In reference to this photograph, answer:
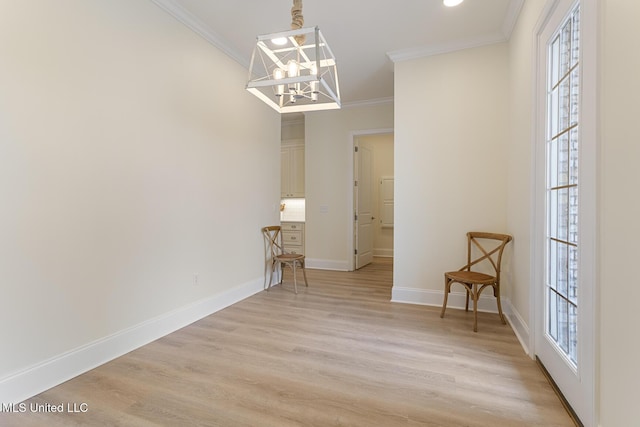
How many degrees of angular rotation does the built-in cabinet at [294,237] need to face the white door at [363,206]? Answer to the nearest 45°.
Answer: approximately 90° to its left

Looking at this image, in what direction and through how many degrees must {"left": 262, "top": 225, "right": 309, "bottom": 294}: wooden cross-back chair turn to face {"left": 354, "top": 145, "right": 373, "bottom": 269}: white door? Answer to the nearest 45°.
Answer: approximately 90° to its left

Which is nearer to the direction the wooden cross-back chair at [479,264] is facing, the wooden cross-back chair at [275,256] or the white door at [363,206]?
the wooden cross-back chair

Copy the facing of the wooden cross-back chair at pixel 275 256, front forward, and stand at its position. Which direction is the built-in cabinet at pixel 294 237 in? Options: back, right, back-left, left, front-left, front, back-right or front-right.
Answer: back-left

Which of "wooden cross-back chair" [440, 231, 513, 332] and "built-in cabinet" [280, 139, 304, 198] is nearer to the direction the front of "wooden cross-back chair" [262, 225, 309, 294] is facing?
the wooden cross-back chair

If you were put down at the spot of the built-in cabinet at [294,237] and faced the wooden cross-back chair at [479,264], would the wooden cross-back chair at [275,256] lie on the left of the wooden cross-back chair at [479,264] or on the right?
right

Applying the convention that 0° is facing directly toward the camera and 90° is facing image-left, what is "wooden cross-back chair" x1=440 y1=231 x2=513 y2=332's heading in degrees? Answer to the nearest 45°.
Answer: approximately 45°

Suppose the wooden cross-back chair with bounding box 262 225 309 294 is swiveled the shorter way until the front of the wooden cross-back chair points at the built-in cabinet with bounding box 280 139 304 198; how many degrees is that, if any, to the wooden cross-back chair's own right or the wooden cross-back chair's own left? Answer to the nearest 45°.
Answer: approximately 135° to the wooden cross-back chair's own left
